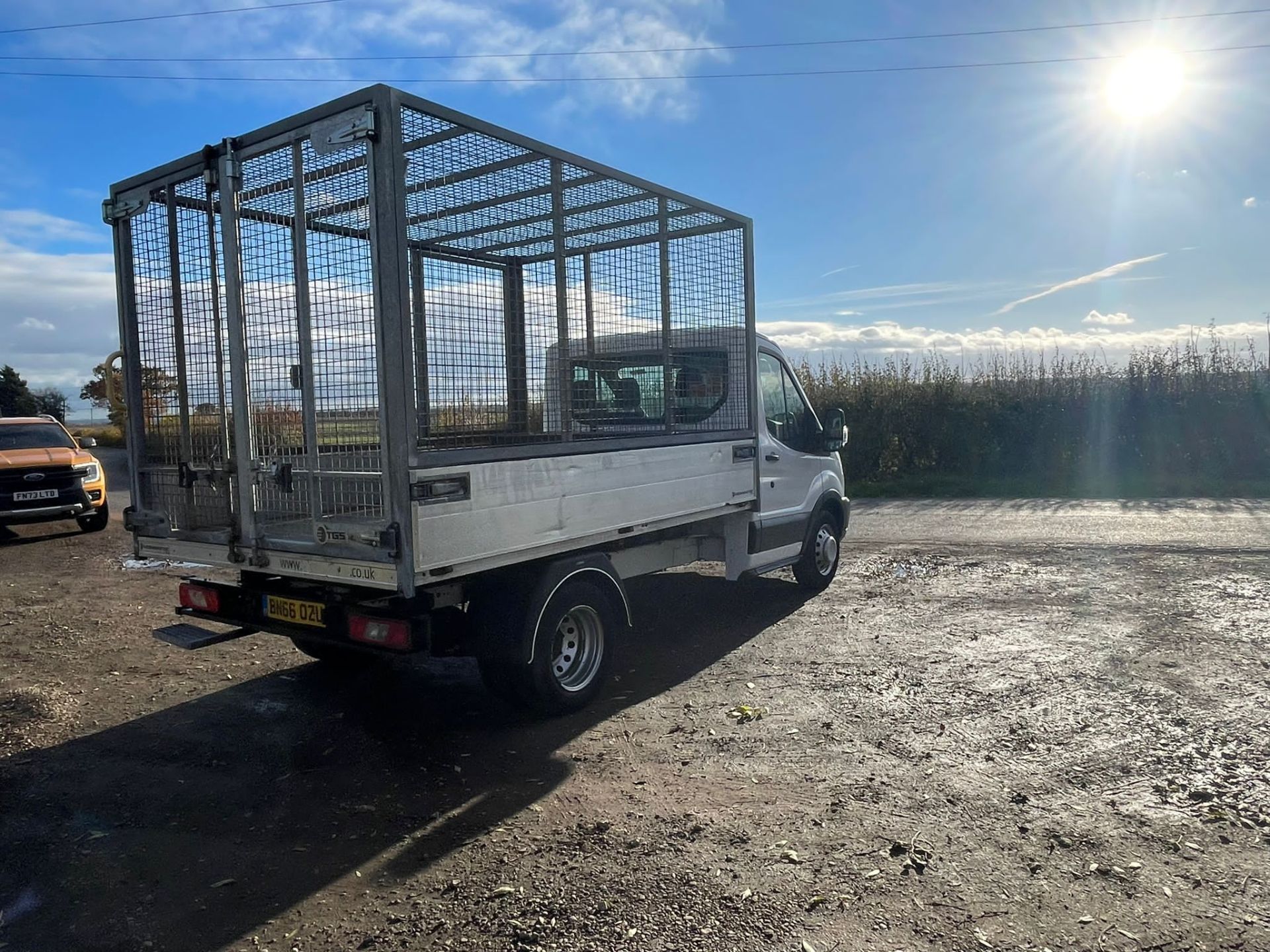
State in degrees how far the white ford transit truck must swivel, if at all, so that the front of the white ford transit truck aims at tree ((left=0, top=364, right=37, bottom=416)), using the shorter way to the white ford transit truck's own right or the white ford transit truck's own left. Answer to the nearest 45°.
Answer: approximately 90° to the white ford transit truck's own left

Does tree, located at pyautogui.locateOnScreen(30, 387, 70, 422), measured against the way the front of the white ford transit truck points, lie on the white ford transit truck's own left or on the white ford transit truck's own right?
on the white ford transit truck's own left

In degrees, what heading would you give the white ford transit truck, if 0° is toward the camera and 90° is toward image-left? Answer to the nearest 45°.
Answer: approximately 225°

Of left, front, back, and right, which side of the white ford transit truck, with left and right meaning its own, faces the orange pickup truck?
left

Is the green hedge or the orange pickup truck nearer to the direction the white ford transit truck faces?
the green hedge

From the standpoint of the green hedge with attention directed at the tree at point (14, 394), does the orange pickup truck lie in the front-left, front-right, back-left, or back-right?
front-left

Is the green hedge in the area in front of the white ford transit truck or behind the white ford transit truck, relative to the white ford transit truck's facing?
in front
